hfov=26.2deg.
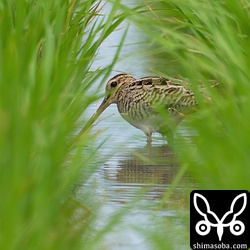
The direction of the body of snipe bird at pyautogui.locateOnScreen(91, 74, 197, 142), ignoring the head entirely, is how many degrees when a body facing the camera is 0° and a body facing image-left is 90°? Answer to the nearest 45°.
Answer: approximately 90°
